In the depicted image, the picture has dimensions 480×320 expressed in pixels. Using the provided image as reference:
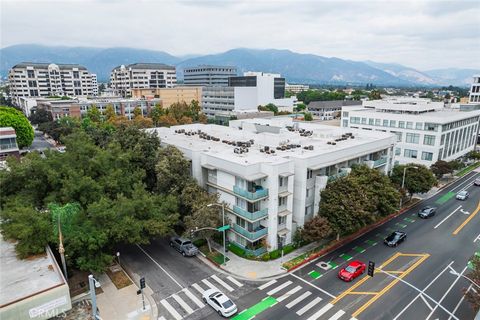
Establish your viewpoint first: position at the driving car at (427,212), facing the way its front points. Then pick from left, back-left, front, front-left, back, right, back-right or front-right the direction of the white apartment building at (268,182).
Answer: front

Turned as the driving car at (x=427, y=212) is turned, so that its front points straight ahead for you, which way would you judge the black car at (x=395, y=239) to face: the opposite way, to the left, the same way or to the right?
the same way

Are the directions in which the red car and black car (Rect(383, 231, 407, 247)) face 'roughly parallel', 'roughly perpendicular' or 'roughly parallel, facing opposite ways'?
roughly parallel

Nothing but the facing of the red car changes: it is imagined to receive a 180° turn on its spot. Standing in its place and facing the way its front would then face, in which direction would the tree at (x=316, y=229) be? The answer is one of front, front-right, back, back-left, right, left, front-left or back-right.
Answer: left

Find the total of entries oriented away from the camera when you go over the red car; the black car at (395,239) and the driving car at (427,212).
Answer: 0

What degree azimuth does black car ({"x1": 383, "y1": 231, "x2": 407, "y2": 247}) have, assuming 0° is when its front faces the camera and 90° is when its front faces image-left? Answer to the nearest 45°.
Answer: approximately 45°

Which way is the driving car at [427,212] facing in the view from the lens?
facing the viewer and to the left of the viewer

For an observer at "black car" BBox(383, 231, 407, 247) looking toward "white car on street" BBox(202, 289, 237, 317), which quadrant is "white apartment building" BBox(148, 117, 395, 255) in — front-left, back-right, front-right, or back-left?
front-right

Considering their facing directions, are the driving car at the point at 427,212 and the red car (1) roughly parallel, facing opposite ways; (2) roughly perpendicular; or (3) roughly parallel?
roughly parallel

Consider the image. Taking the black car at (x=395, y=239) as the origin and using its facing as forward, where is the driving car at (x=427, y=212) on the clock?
The driving car is roughly at 5 o'clock from the black car.

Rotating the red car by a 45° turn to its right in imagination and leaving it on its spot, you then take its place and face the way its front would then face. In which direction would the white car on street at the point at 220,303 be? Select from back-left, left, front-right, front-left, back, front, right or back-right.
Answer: front-left

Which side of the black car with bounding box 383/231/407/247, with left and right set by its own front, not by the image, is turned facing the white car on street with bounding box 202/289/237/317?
front

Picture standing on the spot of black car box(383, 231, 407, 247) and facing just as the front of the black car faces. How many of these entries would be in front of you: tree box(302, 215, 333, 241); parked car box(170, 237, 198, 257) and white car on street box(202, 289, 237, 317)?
3
